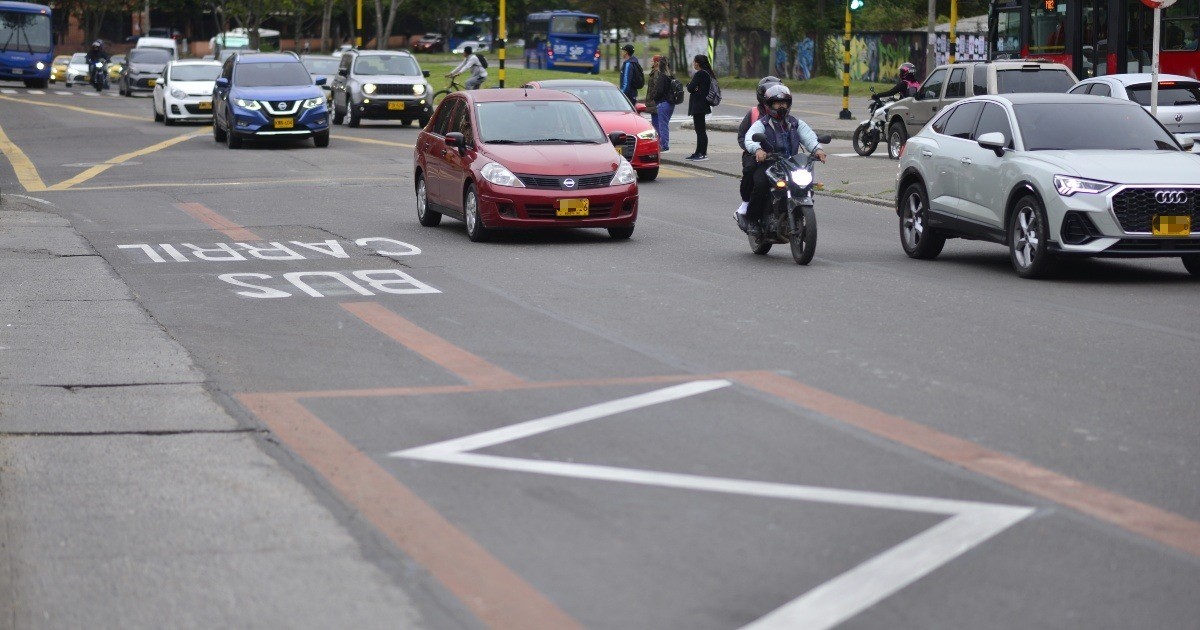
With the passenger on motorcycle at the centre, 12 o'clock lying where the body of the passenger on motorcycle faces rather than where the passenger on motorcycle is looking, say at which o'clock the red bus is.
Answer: The red bus is roughly at 8 o'clock from the passenger on motorcycle.

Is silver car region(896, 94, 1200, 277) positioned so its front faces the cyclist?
no

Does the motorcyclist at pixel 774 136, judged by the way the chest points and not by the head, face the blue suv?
no

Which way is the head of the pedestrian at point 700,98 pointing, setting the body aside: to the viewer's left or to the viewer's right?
to the viewer's left

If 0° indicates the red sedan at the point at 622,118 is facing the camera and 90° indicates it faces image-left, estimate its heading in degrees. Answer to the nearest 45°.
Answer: approximately 315°

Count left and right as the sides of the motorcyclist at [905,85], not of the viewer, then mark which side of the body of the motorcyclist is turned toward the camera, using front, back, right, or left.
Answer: left

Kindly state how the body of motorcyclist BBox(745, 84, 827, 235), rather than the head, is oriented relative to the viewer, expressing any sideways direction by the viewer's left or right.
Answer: facing the viewer and to the right of the viewer

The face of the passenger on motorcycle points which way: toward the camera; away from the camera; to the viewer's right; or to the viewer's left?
toward the camera

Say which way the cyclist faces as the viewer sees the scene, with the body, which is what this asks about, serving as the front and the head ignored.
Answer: to the viewer's left

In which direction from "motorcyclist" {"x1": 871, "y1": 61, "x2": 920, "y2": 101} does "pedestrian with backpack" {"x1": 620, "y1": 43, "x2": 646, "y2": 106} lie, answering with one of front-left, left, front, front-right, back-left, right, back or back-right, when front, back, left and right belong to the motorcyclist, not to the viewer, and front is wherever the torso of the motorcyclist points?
front

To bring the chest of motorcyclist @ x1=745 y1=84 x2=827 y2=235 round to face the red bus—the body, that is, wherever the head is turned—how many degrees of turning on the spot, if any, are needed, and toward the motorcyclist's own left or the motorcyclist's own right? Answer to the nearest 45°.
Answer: approximately 135° to the motorcyclist's own left

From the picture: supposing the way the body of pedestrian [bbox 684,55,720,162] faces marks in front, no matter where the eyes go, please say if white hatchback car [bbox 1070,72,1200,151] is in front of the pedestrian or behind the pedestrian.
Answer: behind

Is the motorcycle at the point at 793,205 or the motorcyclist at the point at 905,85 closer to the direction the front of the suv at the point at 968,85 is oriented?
the motorcyclist

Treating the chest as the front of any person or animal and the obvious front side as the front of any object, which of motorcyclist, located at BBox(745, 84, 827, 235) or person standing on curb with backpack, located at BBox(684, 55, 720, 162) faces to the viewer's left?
the person standing on curb with backpack
